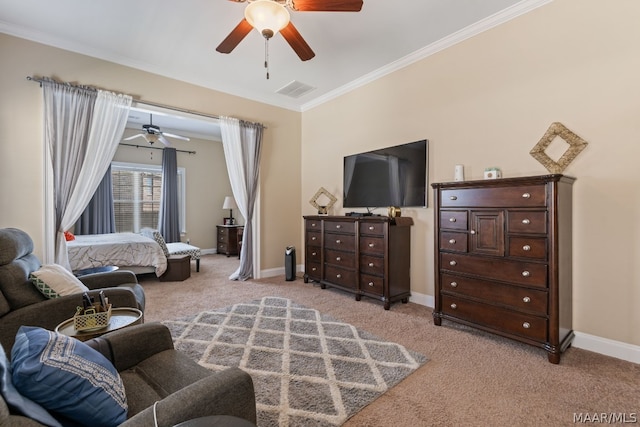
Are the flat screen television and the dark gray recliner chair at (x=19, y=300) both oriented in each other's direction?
yes

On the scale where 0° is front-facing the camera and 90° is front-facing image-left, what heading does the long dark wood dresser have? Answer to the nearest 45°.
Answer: approximately 45°

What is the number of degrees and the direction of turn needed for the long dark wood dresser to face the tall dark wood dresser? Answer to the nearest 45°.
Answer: approximately 90° to its left

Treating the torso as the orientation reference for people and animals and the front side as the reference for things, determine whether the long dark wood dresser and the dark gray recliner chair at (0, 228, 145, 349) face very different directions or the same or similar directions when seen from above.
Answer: very different directions

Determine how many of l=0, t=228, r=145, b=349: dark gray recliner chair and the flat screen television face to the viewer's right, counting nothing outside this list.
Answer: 1

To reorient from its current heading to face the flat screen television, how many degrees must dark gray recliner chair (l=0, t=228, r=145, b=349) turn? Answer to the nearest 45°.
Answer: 0° — it already faces it

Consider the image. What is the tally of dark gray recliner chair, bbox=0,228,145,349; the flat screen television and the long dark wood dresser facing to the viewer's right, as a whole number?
1

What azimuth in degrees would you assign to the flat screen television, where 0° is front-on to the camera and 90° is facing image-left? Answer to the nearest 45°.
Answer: approximately 45°

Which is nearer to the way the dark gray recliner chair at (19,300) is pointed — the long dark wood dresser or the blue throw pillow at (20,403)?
the long dark wood dresser

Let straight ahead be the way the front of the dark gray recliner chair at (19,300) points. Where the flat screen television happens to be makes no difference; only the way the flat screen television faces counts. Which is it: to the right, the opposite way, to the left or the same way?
the opposite way

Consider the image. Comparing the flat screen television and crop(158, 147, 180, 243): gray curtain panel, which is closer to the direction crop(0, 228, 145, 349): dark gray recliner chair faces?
the flat screen television

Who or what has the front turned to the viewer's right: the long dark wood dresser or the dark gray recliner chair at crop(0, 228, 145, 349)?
the dark gray recliner chair

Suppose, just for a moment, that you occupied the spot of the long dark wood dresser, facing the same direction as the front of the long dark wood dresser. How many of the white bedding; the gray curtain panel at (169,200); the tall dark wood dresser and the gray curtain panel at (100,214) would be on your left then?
1

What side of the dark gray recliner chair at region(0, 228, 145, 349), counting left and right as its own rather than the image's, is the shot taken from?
right

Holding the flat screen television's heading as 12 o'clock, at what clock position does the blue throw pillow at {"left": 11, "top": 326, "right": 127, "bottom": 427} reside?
The blue throw pillow is roughly at 11 o'clock from the flat screen television.

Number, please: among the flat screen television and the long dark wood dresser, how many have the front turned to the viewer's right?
0

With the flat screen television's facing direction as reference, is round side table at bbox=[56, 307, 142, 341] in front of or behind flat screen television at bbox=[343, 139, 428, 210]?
in front

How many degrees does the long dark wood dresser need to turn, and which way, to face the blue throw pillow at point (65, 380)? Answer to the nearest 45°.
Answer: approximately 45° to its left
